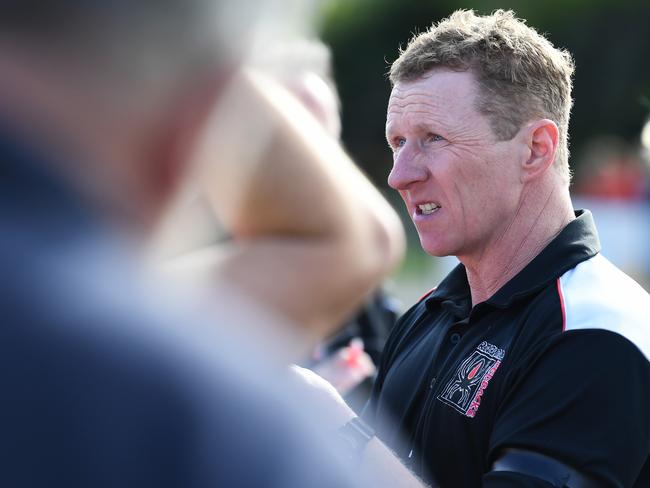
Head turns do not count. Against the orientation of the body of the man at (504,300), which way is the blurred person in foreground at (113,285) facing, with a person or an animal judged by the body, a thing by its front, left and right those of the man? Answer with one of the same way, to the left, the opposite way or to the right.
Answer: the opposite way

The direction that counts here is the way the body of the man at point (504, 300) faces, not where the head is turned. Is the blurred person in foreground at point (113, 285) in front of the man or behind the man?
in front

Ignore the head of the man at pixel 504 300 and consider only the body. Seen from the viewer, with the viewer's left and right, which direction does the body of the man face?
facing the viewer and to the left of the viewer

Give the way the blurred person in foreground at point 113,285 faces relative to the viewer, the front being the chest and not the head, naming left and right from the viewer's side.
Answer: facing away from the viewer and to the right of the viewer

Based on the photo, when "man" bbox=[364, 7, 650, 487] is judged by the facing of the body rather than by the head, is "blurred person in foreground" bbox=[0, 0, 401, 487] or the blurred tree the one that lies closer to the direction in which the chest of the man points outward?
the blurred person in foreground

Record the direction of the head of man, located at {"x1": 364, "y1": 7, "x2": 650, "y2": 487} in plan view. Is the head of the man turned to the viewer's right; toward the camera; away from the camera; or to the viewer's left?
to the viewer's left

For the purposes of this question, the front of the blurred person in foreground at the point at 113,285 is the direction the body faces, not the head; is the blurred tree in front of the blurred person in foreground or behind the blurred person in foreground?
in front

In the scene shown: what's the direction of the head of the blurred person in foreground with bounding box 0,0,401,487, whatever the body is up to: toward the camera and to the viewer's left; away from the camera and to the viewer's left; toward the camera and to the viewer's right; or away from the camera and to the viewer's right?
away from the camera and to the viewer's right

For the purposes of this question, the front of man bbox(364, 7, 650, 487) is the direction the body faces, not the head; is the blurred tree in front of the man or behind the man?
behind
